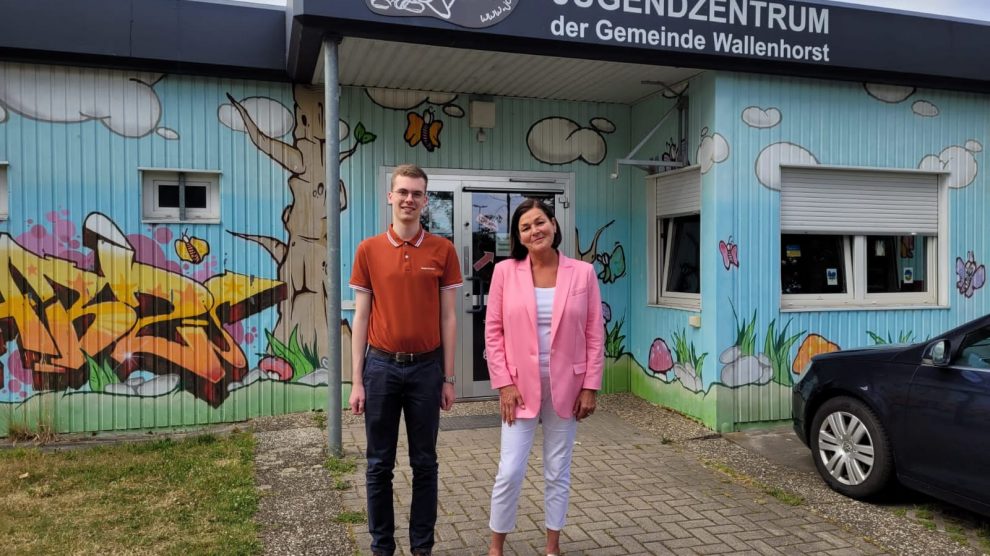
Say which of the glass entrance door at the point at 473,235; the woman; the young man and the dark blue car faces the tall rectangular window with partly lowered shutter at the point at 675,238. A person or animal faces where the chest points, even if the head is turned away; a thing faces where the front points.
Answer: the dark blue car

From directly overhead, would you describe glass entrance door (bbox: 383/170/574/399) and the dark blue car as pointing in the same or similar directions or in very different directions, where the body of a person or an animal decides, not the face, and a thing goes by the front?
very different directions

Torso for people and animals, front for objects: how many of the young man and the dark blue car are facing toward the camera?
1

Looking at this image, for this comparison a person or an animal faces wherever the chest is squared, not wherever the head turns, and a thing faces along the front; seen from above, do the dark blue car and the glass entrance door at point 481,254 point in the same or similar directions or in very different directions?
very different directions

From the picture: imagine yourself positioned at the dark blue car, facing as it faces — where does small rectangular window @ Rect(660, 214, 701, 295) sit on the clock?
The small rectangular window is roughly at 12 o'clock from the dark blue car.

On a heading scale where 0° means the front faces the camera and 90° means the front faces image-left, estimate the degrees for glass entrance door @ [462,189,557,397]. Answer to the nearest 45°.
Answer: approximately 0°

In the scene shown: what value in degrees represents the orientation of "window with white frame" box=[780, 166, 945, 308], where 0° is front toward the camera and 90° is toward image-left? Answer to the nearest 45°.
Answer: approximately 0°

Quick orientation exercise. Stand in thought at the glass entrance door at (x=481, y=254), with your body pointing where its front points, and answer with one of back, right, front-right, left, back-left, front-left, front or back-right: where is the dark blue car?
front-left

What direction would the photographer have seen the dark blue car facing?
facing away from the viewer and to the left of the viewer

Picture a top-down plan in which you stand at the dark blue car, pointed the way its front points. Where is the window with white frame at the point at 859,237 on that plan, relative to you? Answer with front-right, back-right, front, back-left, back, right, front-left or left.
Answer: front-right
